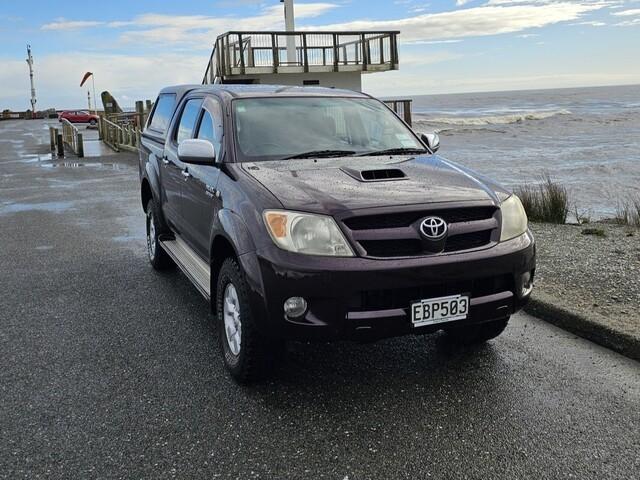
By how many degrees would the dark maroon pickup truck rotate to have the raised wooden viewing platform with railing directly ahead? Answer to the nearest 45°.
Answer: approximately 135° to its left

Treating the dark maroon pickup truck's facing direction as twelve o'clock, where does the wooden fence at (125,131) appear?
The wooden fence is roughly at 7 o'clock from the dark maroon pickup truck.

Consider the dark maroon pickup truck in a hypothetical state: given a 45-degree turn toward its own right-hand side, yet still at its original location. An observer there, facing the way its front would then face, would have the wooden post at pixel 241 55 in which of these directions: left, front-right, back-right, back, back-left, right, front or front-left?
back

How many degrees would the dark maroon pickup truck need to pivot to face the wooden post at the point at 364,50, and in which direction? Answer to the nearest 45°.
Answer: approximately 135° to its left

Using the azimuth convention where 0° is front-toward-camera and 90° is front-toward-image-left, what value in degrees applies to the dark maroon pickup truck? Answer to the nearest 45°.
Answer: approximately 315°

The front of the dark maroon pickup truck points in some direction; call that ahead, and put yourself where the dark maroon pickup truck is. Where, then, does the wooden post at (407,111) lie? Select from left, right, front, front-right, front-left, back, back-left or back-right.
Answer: back-left

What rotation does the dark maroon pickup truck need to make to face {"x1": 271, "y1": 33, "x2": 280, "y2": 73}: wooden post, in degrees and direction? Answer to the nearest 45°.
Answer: approximately 135° to its left

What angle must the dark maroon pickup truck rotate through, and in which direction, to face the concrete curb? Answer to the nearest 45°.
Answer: approximately 90° to its left

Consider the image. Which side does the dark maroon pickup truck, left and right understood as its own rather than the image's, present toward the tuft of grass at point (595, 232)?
left
